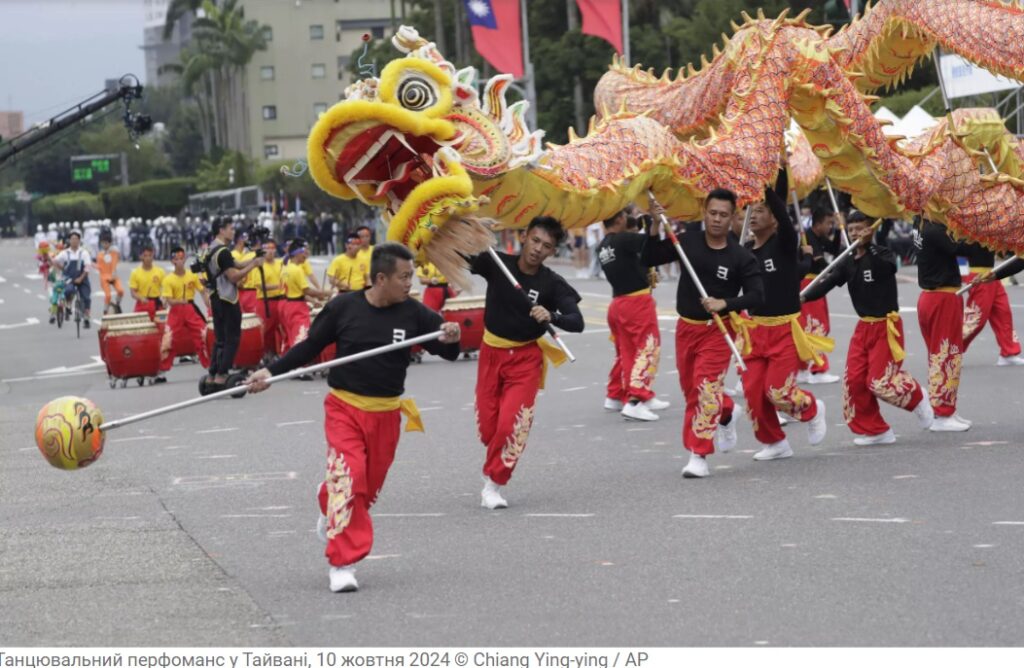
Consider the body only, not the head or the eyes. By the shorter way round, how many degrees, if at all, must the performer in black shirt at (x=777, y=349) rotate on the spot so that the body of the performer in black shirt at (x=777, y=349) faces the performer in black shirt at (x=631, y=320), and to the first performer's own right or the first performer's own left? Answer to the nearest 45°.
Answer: approximately 90° to the first performer's own right

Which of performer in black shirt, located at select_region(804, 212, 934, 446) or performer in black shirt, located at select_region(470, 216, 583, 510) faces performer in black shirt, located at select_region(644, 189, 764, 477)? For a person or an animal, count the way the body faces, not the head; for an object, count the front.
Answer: performer in black shirt, located at select_region(804, 212, 934, 446)

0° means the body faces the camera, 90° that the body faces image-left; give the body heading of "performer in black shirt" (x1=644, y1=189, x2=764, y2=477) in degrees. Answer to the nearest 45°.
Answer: approximately 0°

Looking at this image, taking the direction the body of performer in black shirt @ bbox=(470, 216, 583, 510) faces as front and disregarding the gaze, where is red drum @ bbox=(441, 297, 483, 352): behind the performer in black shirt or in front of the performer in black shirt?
behind

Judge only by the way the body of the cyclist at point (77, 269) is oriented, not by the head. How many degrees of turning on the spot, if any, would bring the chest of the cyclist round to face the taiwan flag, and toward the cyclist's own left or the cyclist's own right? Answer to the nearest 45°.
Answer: approximately 135° to the cyclist's own left

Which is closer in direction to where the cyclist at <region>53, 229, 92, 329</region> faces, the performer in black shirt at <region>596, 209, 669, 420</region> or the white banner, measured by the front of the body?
the performer in black shirt

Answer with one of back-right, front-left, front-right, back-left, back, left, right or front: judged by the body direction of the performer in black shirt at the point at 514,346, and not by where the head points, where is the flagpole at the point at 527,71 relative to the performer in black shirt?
back

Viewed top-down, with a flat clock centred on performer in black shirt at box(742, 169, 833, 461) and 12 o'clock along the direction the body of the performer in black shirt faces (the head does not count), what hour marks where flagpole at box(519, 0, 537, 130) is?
The flagpole is roughly at 4 o'clock from the performer in black shirt.

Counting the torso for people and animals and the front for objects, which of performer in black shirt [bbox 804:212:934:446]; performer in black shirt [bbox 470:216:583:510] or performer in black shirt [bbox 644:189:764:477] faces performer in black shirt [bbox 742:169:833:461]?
performer in black shirt [bbox 804:212:934:446]

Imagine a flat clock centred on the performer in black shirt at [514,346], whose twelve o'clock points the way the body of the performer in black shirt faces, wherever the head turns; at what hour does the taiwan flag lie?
The taiwan flag is roughly at 6 o'clock from the performer in black shirt.

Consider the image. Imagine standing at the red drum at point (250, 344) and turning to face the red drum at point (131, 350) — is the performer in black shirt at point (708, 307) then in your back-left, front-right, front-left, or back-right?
back-left
